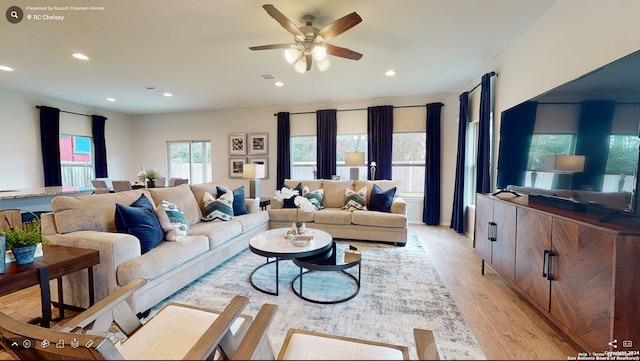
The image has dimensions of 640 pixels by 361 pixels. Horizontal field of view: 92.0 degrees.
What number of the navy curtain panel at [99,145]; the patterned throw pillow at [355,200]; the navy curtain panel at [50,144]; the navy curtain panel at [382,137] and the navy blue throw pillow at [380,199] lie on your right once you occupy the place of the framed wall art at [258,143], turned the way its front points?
2

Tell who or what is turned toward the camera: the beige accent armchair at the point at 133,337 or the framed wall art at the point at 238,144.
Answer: the framed wall art

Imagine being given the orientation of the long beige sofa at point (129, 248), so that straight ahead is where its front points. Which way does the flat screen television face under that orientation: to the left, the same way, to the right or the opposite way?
the opposite way

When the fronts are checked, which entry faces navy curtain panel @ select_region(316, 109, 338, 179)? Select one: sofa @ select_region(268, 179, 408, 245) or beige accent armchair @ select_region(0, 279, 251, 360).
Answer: the beige accent armchair

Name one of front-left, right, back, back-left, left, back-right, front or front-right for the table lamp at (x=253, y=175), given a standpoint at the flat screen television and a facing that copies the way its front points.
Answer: front-right

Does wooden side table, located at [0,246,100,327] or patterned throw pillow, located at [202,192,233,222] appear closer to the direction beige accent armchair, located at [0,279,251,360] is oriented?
the patterned throw pillow

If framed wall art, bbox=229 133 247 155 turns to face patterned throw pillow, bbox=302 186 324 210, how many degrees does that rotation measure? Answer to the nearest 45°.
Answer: approximately 45° to its left

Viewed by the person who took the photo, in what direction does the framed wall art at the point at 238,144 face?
facing the viewer

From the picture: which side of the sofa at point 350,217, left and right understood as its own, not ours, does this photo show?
front

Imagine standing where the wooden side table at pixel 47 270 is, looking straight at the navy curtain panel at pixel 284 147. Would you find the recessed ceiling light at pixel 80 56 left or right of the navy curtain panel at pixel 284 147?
left

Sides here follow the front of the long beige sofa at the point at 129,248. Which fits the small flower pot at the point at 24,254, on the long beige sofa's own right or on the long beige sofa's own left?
on the long beige sofa's own right

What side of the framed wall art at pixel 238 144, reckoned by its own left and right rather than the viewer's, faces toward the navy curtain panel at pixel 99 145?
right

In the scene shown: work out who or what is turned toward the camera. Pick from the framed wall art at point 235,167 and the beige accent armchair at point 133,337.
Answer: the framed wall art

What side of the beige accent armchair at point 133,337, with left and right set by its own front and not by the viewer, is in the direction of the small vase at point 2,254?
left

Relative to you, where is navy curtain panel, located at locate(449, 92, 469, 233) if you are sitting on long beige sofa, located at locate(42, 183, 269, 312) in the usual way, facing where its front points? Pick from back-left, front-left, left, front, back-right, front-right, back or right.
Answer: front-left

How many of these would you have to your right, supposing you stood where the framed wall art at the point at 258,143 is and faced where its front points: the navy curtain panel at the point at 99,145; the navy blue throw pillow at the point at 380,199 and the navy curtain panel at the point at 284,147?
1

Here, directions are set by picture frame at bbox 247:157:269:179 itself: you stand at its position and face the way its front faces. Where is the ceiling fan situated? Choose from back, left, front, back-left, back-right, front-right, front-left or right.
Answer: front

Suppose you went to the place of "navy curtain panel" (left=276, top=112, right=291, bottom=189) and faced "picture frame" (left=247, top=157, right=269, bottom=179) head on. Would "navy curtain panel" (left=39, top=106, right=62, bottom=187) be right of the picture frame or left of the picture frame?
left

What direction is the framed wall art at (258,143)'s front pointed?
toward the camera

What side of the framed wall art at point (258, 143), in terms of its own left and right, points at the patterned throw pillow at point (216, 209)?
front
